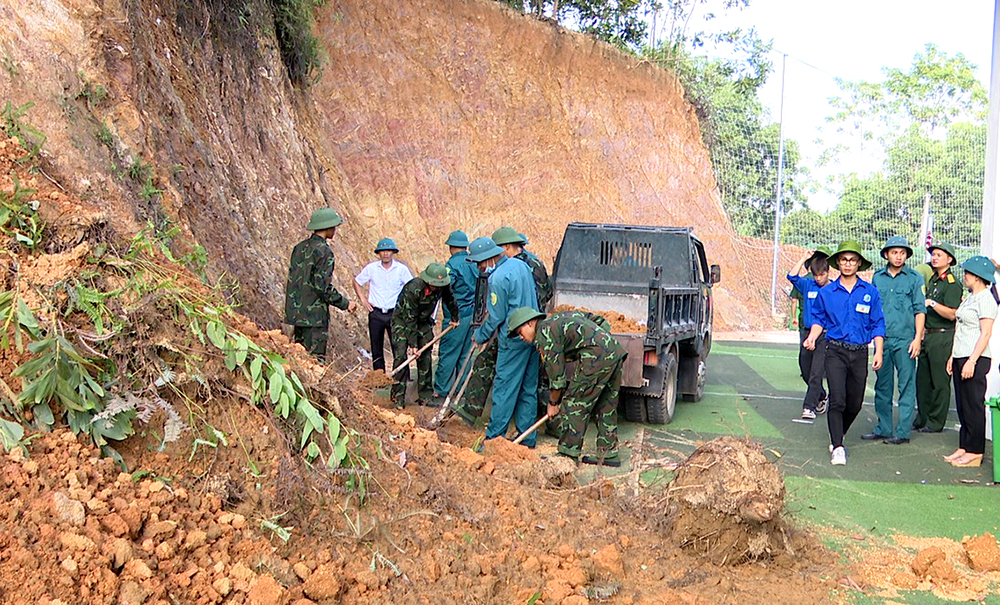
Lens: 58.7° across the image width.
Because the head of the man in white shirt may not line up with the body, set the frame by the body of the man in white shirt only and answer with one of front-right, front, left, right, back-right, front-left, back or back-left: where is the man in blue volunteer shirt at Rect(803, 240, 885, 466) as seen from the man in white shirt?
front-left

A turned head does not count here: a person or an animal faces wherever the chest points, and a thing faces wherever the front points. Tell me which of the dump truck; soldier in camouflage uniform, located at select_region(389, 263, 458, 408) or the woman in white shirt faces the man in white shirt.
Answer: the woman in white shirt

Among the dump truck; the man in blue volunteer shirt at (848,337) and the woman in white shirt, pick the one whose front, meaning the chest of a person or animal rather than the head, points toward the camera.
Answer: the man in blue volunteer shirt

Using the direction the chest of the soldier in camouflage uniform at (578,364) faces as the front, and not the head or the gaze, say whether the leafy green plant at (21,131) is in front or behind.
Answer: in front

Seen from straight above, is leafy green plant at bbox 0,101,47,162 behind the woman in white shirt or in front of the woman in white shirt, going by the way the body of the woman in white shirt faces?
in front

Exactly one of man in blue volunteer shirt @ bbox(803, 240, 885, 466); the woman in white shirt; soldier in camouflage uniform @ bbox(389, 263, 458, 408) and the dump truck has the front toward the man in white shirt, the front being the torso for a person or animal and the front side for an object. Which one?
the woman in white shirt

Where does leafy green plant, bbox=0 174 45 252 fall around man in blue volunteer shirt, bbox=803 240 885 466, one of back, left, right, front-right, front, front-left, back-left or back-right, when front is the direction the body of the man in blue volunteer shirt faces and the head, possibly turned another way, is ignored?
front-right

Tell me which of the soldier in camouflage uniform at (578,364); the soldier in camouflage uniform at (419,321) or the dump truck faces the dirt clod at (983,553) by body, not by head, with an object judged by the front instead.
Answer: the soldier in camouflage uniform at (419,321)

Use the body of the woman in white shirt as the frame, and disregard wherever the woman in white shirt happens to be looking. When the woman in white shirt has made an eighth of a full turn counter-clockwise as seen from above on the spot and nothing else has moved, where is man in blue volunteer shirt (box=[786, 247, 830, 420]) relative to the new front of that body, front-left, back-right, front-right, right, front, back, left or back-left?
right

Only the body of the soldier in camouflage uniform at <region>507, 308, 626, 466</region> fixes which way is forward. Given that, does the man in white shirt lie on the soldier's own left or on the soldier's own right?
on the soldier's own right

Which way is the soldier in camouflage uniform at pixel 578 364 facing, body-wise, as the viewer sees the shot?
to the viewer's left

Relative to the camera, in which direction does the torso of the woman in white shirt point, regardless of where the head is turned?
to the viewer's left

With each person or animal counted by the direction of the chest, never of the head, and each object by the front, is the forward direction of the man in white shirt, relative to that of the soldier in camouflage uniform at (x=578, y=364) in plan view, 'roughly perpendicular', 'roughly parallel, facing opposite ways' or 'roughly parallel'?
roughly perpendicular

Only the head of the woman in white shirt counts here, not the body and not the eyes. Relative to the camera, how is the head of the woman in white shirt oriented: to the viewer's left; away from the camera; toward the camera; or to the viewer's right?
to the viewer's left
